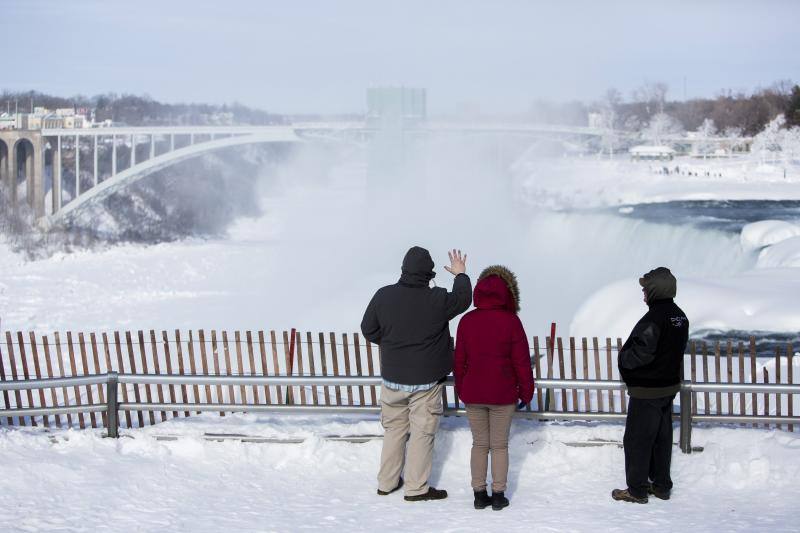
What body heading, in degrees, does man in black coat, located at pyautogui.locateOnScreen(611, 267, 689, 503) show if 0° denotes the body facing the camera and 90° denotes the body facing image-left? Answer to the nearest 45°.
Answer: approximately 135°

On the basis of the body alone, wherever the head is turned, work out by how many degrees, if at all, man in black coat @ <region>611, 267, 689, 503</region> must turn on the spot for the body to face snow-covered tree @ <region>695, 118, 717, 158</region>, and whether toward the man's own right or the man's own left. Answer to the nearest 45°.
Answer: approximately 45° to the man's own right

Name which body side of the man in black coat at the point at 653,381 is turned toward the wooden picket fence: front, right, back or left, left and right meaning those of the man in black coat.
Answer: front

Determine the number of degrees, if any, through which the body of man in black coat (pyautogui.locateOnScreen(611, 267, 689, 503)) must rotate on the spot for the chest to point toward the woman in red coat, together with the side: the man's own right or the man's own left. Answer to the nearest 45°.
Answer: approximately 45° to the man's own left

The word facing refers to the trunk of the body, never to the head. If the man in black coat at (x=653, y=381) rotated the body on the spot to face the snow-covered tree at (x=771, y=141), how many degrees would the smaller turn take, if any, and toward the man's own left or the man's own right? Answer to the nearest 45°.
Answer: approximately 45° to the man's own right

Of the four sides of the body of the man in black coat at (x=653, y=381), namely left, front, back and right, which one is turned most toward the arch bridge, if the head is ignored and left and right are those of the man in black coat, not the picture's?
front

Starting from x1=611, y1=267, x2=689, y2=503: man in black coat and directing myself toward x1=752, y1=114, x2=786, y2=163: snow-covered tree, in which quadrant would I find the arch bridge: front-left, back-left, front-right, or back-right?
front-left

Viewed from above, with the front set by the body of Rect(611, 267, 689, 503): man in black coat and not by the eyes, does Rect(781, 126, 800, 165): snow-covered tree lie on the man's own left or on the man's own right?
on the man's own right

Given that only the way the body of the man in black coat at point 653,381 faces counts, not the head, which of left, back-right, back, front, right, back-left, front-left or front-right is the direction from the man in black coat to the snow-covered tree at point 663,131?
front-right
